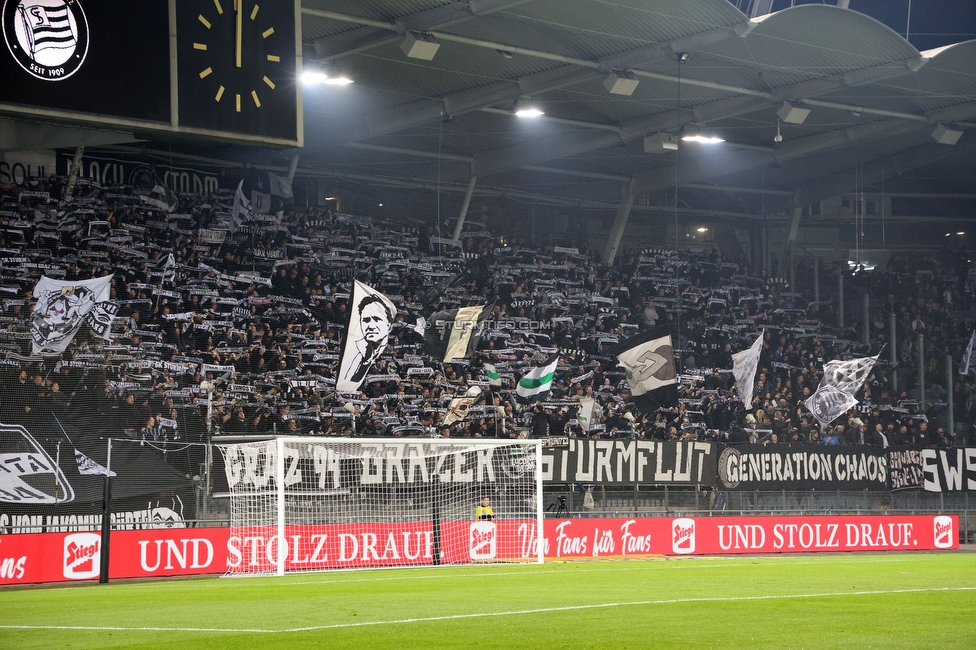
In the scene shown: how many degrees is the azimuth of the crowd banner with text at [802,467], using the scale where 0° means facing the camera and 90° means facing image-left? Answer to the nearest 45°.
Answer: approximately 0°

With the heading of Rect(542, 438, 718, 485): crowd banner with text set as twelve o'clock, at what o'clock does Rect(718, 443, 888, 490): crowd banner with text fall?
Rect(718, 443, 888, 490): crowd banner with text is roughly at 8 o'clock from Rect(542, 438, 718, 485): crowd banner with text.

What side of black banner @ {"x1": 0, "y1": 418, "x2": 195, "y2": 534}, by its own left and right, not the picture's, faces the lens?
front

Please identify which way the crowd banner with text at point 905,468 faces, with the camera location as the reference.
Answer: facing the viewer

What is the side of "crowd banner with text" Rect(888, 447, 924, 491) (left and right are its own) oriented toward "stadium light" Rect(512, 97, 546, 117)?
right

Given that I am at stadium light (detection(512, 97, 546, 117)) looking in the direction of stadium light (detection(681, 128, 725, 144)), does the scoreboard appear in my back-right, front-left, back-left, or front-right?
back-right

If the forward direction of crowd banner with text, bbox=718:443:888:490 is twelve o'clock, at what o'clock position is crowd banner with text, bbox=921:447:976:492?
crowd banner with text, bbox=921:447:976:492 is roughly at 8 o'clock from crowd banner with text, bbox=718:443:888:490.

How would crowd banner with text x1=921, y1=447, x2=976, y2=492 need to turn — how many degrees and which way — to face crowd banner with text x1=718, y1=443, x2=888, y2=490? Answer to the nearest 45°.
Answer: approximately 45° to its right

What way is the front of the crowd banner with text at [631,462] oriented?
toward the camera

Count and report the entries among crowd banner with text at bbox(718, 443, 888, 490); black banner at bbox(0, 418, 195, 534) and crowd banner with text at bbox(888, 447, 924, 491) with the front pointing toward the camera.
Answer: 3

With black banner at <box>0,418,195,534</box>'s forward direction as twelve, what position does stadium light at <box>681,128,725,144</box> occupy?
The stadium light is roughly at 8 o'clock from the black banner.

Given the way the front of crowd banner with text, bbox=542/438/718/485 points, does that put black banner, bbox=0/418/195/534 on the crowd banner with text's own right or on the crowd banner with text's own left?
on the crowd banner with text's own right
